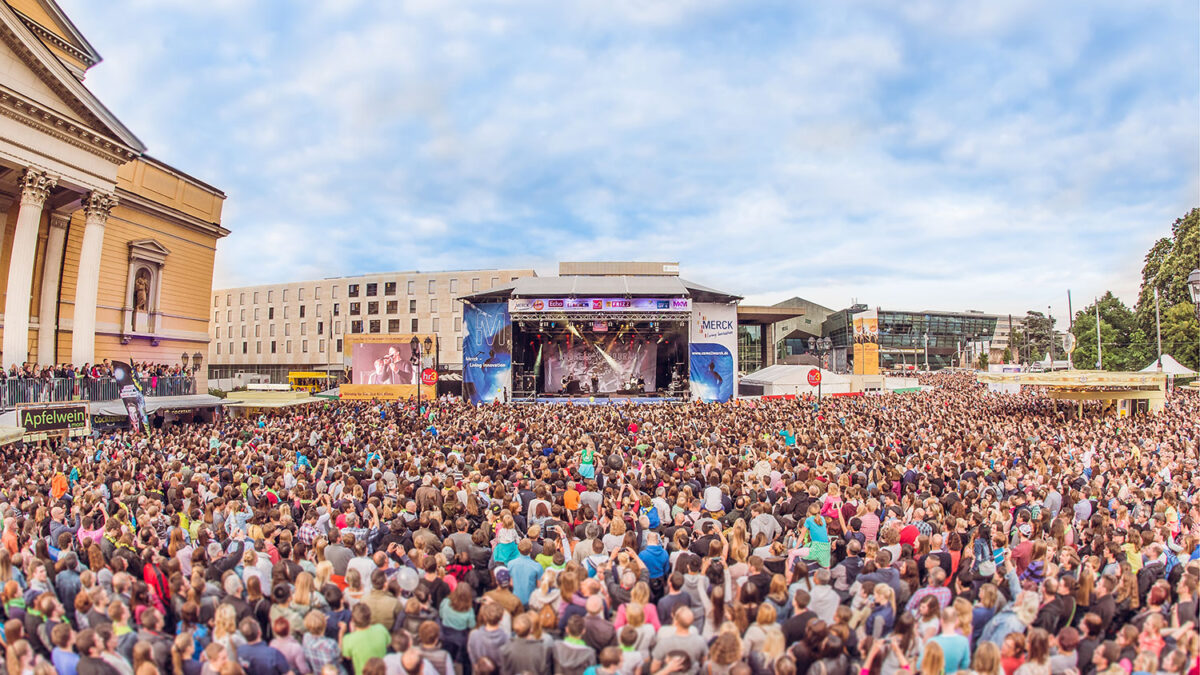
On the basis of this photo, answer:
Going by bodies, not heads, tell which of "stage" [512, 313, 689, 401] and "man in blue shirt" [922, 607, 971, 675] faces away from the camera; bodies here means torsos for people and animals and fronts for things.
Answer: the man in blue shirt

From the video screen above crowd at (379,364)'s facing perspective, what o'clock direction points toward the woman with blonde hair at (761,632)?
The woman with blonde hair is roughly at 12 o'clock from the video screen above crowd.

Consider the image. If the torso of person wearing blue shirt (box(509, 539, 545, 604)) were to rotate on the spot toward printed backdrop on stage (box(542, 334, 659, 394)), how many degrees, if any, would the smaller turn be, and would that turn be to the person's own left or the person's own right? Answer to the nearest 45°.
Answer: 0° — they already face it

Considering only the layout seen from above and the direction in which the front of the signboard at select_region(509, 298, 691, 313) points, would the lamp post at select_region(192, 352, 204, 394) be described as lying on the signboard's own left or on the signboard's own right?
on the signboard's own right

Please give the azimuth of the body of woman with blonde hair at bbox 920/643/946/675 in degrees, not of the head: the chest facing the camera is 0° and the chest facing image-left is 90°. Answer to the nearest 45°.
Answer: approximately 180°

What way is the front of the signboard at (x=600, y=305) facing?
toward the camera

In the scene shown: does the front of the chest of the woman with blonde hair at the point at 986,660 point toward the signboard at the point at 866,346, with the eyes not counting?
yes

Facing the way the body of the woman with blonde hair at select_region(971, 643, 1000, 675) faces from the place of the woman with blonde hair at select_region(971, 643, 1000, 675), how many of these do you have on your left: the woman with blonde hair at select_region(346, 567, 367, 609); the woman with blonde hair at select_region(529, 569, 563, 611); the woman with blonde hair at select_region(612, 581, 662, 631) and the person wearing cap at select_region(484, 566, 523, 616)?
4

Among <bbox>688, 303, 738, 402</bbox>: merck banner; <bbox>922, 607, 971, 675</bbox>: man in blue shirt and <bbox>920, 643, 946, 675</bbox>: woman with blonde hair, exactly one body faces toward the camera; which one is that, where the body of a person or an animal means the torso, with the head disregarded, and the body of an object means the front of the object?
the merck banner

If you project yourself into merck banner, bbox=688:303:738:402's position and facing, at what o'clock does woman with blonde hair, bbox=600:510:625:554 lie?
The woman with blonde hair is roughly at 12 o'clock from the merck banner.

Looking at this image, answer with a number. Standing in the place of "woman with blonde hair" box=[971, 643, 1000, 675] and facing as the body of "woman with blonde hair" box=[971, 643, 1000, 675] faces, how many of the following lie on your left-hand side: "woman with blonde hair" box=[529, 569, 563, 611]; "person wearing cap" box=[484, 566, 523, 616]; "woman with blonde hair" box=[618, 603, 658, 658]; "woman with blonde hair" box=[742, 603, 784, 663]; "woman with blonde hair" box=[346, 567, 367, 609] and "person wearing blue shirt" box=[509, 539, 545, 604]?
6

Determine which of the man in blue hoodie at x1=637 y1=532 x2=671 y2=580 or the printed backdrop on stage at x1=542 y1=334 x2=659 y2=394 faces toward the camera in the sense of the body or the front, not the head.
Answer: the printed backdrop on stage

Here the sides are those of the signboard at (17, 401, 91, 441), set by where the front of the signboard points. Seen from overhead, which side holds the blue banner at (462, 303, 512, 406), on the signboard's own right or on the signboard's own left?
on the signboard's own left

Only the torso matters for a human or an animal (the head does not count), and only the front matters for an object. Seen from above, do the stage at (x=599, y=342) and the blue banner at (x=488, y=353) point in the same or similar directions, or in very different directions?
same or similar directions

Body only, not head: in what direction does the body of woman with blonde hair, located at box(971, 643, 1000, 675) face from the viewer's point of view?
away from the camera

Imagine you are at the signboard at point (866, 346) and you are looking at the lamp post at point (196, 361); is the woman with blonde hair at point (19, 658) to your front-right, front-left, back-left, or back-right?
front-left

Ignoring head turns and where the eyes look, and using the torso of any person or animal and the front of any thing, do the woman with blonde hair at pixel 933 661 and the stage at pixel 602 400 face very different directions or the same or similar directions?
very different directions

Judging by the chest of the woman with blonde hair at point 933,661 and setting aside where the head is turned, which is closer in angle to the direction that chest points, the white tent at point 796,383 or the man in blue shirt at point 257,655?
the white tent

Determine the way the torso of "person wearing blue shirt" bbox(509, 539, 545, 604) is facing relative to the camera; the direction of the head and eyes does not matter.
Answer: away from the camera

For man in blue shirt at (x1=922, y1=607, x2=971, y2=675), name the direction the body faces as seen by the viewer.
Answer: away from the camera

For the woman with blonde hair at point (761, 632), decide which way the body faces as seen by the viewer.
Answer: away from the camera

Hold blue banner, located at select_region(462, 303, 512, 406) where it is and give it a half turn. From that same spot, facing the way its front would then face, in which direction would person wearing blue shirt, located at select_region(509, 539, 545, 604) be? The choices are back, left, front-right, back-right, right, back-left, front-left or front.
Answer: back

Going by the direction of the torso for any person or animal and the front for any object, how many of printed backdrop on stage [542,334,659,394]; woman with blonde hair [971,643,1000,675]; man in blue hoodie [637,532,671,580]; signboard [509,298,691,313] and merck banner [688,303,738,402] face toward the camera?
3
